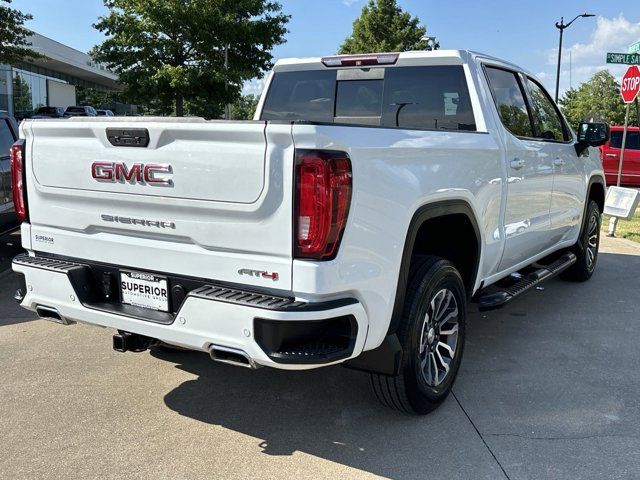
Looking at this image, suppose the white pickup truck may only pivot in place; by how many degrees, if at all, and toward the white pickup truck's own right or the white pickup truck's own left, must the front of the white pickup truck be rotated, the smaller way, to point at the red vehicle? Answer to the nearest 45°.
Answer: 0° — it already faces it

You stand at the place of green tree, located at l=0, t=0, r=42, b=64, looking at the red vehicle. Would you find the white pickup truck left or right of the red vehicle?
right

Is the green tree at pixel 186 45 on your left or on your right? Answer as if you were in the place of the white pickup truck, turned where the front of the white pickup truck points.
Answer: on your left

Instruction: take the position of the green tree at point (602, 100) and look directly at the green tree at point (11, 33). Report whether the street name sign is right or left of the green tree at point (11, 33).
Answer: left

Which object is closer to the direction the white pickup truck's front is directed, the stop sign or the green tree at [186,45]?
the stop sign

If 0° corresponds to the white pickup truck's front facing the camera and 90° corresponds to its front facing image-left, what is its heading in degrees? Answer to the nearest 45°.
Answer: approximately 225°

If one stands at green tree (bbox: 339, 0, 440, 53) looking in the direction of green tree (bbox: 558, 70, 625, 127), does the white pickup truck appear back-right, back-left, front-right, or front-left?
back-right

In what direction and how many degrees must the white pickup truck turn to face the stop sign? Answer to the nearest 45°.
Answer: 0° — it already faces it

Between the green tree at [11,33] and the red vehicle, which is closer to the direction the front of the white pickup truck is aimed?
the red vehicle

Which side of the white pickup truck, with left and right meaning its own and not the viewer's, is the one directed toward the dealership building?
left

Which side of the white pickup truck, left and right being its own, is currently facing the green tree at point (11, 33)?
left

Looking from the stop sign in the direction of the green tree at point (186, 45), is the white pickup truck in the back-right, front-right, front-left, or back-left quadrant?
front-left
